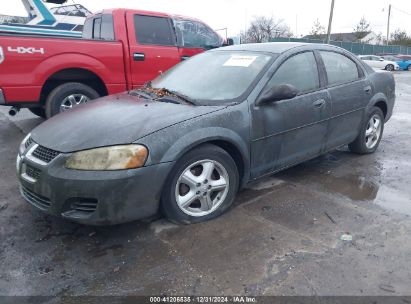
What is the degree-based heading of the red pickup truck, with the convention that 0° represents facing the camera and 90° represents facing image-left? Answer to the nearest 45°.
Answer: approximately 225°
